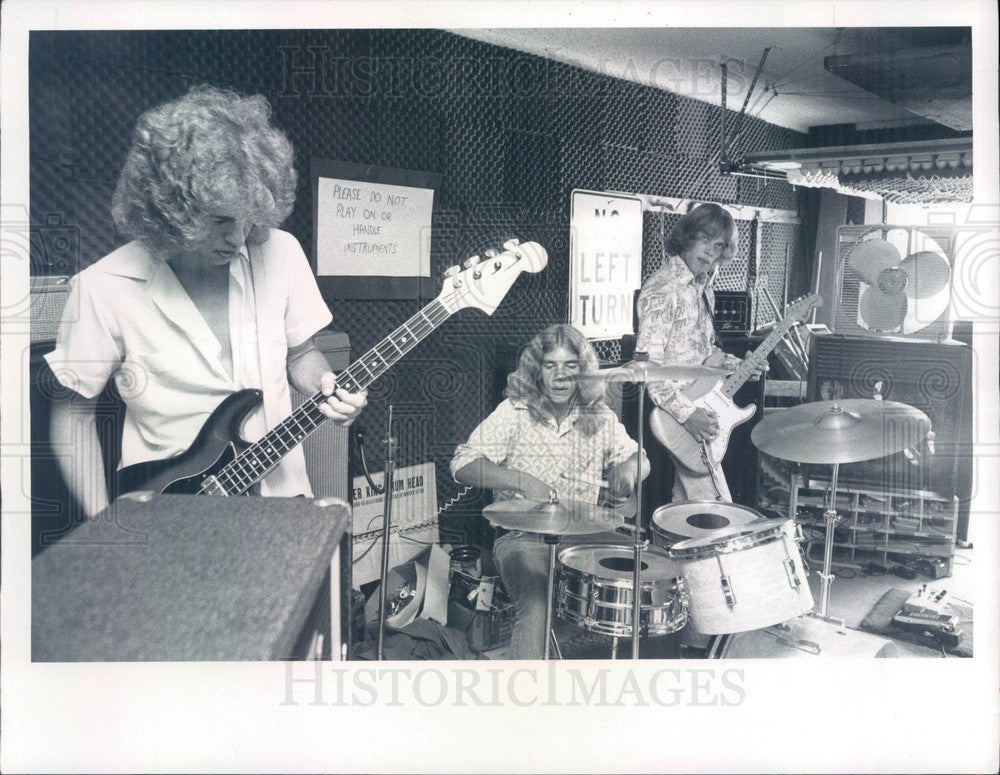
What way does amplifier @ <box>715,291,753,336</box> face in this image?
toward the camera

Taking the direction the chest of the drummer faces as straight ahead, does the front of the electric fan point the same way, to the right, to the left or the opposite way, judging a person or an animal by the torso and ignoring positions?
the same way

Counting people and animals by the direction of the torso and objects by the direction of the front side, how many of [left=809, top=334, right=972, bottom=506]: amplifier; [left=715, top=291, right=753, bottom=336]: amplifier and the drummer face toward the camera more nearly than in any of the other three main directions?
3

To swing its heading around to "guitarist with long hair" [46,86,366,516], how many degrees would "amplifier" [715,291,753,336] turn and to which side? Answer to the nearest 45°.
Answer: approximately 90° to its right

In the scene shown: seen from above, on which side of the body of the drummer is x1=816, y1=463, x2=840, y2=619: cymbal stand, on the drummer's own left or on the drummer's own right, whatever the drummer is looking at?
on the drummer's own left

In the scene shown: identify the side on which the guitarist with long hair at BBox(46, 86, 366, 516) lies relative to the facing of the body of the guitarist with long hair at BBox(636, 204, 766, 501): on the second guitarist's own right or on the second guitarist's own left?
on the second guitarist's own right

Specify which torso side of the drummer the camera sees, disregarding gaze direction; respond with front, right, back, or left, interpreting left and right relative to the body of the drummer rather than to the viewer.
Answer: front

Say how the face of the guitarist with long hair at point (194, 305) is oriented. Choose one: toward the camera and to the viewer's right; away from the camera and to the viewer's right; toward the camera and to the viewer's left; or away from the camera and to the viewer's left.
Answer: toward the camera and to the viewer's right

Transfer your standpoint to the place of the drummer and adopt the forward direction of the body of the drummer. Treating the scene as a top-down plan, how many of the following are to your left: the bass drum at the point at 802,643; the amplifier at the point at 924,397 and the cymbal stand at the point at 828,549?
3

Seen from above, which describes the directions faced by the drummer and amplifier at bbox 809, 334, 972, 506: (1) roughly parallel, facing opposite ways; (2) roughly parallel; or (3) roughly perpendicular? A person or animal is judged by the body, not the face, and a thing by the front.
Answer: roughly parallel

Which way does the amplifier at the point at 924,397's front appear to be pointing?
toward the camera

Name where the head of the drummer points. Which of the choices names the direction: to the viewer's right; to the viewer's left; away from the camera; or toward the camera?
toward the camera

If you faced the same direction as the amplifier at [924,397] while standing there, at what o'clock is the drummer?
The drummer is roughly at 2 o'clock from the amplifier.
